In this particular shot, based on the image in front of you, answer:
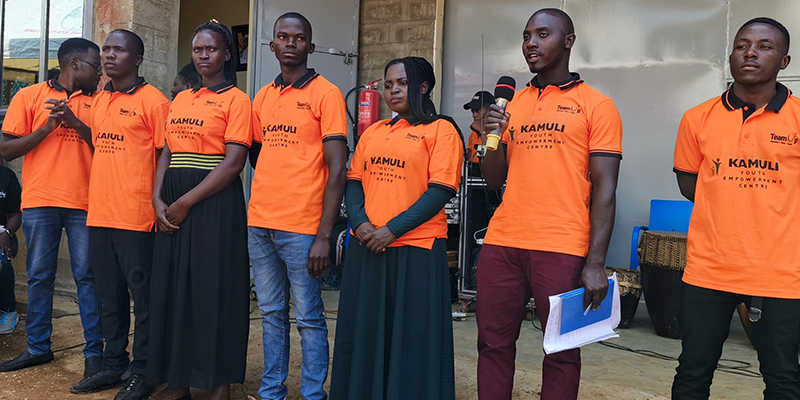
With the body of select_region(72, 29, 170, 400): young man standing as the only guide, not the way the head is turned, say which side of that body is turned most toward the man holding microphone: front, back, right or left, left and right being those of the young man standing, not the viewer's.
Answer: left

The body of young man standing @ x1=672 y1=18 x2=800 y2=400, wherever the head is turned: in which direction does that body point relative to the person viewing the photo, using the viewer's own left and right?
facing the viewer

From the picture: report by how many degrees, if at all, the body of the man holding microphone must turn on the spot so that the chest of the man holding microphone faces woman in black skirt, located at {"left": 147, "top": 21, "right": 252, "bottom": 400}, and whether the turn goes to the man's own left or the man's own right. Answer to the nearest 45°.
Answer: approximately 45° to the man's own right

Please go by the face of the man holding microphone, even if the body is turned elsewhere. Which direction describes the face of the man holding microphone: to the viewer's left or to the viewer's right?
to the viewer's left

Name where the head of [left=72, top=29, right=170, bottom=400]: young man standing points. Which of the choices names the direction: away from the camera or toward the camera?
toward the camera

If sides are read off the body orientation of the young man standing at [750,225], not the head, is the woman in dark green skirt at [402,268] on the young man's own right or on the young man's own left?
on the young man's own right

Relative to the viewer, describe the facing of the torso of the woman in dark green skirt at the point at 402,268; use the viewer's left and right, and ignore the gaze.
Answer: facing the viewer and to the left of the viewer

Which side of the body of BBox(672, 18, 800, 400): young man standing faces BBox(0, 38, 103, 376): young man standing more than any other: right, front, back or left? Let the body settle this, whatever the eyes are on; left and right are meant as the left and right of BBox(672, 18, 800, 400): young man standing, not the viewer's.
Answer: right

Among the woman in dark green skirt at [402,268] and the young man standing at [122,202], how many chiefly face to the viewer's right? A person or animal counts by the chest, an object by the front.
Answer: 0

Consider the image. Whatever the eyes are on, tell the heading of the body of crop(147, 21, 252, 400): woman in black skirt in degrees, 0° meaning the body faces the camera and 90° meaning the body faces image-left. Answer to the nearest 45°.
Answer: approximately 45°

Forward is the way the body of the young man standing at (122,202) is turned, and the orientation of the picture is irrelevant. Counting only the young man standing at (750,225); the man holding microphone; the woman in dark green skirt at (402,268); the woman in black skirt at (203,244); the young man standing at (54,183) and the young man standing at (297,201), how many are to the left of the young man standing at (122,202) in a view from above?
5

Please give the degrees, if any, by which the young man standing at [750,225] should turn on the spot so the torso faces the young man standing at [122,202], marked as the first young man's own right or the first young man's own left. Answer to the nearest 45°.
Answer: approximately 90° to the first young man's own right

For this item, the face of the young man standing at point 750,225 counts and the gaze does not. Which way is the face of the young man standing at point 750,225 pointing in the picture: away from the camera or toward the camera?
toward the camera

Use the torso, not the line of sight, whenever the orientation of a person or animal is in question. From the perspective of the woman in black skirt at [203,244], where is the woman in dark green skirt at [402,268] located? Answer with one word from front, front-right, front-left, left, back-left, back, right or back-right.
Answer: left

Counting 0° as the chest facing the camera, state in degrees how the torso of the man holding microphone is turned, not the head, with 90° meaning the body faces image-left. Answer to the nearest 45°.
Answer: approximately 45°
